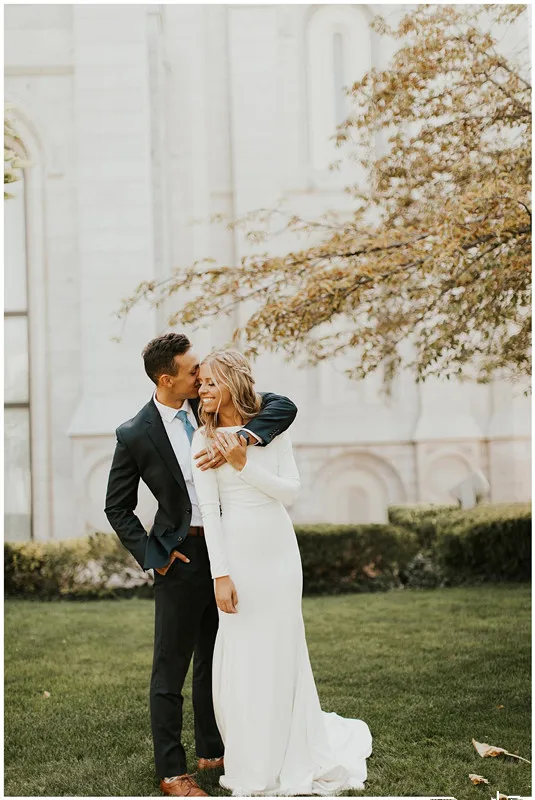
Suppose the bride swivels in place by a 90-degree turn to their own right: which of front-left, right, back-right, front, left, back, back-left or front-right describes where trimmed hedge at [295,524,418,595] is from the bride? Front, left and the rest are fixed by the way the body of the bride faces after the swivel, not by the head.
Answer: front-right

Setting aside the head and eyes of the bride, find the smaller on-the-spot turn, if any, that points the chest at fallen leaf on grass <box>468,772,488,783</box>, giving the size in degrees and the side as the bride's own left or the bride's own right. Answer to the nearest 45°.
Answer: approximately 135° to the bride's own left

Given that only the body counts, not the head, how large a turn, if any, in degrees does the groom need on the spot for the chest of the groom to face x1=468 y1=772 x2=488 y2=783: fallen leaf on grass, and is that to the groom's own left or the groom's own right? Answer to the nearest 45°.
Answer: approximately 45° to the groom's own left

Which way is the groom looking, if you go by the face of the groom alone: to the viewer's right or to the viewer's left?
to the viewer's right

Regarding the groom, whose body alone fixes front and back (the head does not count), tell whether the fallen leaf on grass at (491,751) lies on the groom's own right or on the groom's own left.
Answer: on the groom's own left

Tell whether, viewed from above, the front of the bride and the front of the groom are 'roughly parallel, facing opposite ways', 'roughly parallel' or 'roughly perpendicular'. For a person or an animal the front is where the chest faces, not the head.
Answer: roughly perpendicular

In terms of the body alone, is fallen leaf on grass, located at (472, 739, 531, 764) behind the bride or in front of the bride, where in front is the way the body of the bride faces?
behind

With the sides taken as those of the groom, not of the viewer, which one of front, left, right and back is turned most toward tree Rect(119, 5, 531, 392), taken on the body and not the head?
left

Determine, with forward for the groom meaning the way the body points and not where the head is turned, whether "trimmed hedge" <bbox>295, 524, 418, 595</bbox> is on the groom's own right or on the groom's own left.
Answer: on the groom's own left

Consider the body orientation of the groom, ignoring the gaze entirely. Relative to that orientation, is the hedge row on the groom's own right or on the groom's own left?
on the groom's own left

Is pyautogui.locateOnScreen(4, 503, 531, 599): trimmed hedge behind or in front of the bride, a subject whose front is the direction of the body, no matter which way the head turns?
behind
